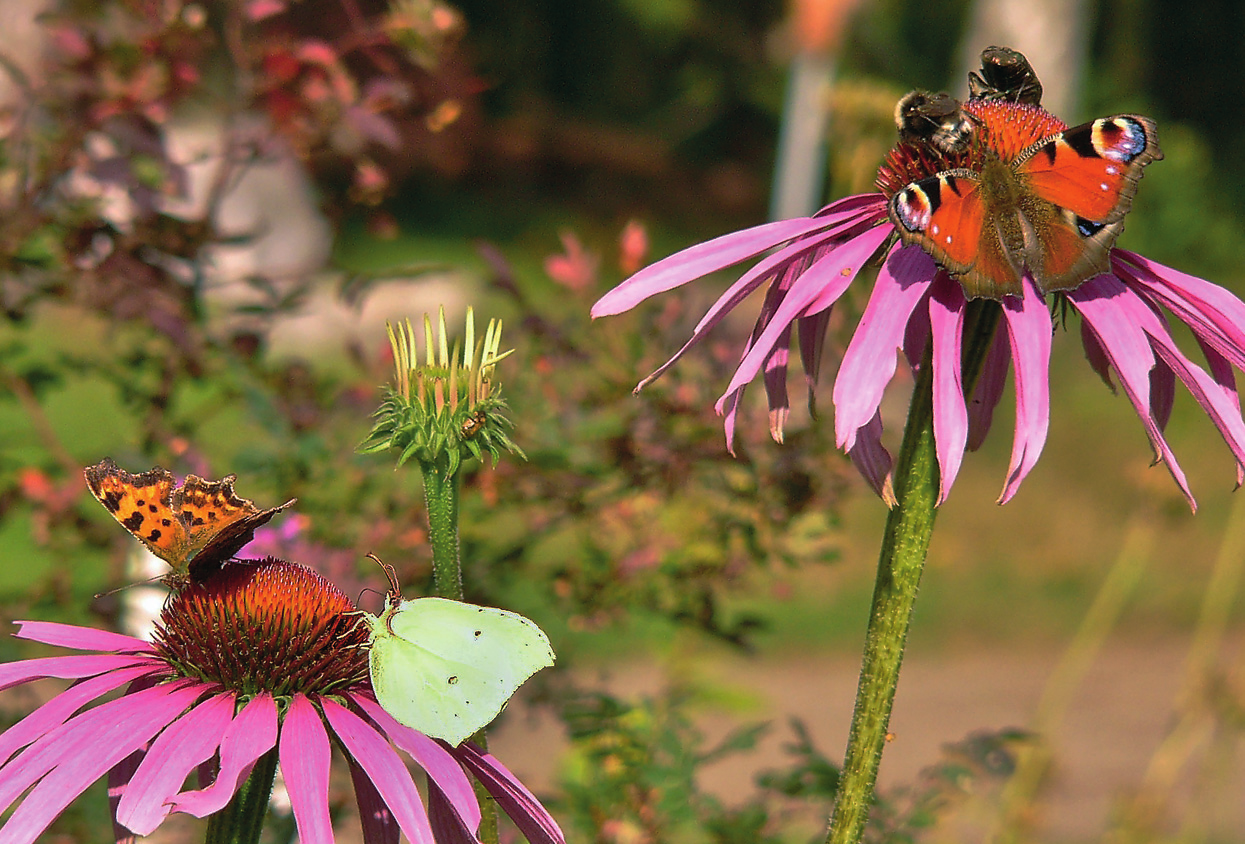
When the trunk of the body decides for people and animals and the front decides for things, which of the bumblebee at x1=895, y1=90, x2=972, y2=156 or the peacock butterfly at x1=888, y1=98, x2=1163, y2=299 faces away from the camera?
the peacock butterfly at x1=888, y1=98, x2=1163, y2=299

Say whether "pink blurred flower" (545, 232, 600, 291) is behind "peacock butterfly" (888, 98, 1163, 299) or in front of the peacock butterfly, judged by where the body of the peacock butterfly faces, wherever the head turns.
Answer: in front

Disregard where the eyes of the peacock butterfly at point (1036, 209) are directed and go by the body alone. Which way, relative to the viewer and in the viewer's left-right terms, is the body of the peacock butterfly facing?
facing away from the viewer

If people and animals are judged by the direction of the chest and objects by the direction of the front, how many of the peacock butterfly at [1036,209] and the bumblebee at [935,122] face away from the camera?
1

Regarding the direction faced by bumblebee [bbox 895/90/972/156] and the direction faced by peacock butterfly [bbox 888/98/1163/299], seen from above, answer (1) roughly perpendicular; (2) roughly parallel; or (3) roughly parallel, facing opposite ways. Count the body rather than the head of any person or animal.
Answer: roughly perpendicular
